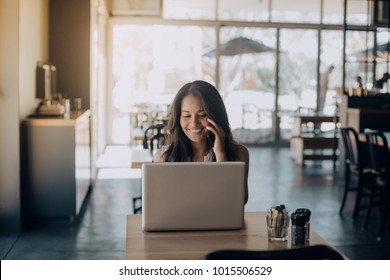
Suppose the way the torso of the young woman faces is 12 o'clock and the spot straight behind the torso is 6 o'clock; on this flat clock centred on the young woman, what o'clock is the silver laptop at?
The silver laptop is roughly at 12 o'clock from the young woman.

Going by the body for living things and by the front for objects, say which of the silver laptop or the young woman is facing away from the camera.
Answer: the silver laptop

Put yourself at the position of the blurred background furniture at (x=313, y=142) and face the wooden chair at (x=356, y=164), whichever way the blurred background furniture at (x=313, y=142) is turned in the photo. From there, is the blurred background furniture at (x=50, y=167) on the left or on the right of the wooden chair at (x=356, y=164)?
right

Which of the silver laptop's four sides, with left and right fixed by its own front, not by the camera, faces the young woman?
front

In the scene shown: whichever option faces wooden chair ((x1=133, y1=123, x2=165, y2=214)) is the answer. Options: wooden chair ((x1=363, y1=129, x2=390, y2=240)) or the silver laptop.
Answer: the silver laptop

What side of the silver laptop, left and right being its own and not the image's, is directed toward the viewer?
back

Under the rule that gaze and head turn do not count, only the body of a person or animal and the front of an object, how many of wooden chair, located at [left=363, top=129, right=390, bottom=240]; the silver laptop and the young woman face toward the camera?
1

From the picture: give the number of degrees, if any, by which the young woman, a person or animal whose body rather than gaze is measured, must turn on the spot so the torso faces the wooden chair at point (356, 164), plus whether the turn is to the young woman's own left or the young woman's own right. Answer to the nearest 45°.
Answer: approximately 135° to the young woman's own left

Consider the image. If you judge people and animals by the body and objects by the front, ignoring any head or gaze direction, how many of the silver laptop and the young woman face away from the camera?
1

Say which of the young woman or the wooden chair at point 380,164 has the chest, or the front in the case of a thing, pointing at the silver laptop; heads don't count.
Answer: the young woman

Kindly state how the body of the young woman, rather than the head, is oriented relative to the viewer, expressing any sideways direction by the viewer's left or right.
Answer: facing the viewer

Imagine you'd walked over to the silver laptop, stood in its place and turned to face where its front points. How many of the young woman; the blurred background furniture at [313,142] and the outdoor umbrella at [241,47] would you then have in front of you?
3
